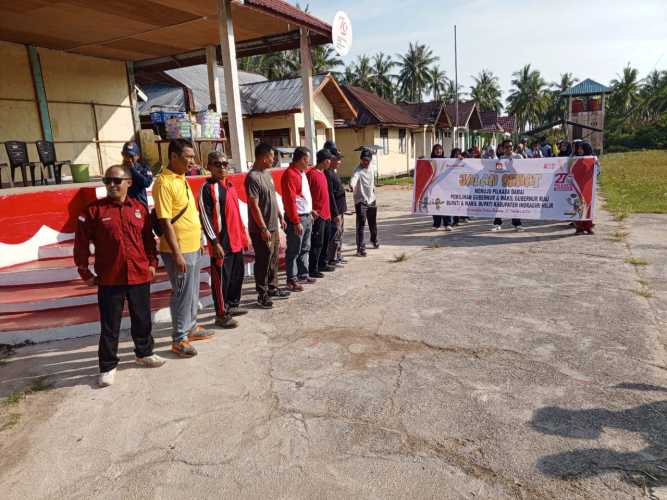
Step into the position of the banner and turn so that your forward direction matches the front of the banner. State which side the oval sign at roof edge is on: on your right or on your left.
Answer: on your right

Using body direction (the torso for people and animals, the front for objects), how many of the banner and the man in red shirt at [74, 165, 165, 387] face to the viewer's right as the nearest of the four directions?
0

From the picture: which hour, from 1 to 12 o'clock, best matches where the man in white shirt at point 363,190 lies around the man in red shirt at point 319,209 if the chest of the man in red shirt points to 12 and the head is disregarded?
The man in white shirt is roughly at 10 o'clock from the man in red shirt.

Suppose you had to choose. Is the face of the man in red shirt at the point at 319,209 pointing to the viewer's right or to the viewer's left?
to the viewer's right

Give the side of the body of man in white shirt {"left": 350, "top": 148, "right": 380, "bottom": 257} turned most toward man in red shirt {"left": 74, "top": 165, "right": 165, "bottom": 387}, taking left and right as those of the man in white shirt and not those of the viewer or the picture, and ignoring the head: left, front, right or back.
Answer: front

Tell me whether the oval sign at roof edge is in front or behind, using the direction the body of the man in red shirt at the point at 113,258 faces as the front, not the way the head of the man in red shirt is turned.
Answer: behind

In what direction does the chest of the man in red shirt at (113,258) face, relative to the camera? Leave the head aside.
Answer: toward the camera

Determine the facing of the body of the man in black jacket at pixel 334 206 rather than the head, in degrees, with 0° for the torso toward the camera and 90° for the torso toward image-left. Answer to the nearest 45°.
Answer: approximately 270°

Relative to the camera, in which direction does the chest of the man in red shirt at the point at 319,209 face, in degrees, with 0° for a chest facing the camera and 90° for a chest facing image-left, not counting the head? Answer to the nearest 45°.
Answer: approximately 270°

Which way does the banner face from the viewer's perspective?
toward the camera

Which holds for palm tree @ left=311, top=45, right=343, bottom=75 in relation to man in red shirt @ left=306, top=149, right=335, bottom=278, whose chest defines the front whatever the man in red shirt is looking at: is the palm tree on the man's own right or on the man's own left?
on the man's own left
